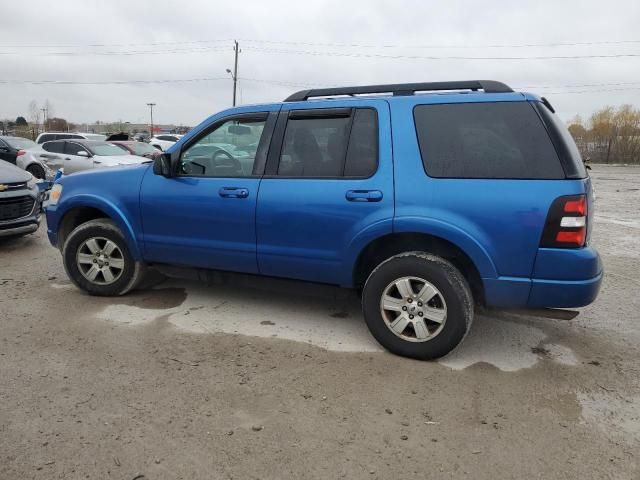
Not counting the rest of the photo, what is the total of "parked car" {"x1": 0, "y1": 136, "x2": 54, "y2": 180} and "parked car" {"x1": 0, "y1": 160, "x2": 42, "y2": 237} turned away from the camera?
0

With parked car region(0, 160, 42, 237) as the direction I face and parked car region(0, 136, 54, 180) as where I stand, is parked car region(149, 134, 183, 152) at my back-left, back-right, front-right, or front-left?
back-left

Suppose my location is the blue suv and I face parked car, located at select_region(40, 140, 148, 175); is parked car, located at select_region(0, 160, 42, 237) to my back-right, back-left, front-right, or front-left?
front-left

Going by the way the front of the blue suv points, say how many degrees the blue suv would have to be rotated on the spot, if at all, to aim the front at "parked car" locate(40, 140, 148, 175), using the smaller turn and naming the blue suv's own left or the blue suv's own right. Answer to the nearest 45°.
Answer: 0° — it already faces it

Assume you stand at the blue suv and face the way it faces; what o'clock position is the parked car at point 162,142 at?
The parked car is roughly at 1 o'clock from the blue suv.

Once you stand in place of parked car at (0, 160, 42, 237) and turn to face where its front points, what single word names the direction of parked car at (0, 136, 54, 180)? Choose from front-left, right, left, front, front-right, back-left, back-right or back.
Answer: back-left

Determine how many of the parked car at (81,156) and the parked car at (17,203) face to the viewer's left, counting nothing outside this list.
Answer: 0

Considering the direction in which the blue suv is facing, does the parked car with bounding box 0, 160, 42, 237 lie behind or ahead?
ahead

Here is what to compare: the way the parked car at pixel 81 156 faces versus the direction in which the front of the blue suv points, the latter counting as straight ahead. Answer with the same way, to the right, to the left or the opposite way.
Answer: the opposite way

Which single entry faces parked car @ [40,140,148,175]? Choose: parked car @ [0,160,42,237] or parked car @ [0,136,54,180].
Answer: parked car @ [0,136,54,180]

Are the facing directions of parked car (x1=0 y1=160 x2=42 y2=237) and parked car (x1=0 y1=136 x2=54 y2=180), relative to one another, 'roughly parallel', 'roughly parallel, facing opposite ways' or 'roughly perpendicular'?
roughly parallel

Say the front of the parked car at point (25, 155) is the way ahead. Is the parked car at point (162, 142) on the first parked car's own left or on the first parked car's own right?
on the first parked car's own left

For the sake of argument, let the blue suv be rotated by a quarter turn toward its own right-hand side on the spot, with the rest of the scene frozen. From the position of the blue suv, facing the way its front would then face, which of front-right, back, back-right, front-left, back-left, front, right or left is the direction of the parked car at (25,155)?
left

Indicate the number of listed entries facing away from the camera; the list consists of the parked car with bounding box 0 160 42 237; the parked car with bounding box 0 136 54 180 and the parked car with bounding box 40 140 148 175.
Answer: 0

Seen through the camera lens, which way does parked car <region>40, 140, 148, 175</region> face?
facing the viewer and to the right of the viewer

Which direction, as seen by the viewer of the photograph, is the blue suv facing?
facing away from the viewer and to the left of the viewer
